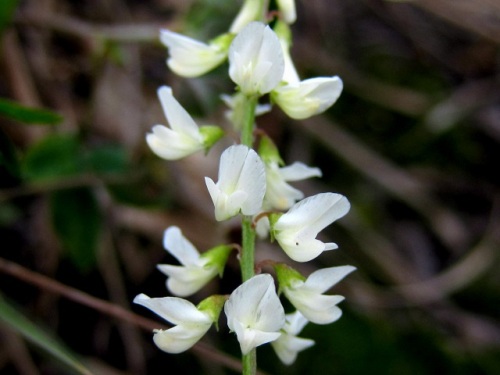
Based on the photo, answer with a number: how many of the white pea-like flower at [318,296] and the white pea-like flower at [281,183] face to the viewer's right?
2

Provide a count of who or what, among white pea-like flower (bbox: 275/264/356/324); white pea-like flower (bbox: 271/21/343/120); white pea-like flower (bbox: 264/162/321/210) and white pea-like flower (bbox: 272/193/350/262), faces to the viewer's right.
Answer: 4

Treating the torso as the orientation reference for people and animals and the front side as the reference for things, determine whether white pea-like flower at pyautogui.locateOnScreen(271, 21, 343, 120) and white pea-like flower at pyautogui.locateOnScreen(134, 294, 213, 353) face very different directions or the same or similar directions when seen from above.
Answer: very different directions

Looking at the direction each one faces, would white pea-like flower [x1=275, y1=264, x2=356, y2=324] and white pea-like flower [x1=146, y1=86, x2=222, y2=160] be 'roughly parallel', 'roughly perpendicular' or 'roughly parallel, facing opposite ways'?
roughly parallel, facing opposite ways

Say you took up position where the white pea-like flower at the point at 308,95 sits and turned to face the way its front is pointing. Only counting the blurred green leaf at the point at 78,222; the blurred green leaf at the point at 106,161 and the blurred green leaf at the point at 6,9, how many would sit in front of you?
0

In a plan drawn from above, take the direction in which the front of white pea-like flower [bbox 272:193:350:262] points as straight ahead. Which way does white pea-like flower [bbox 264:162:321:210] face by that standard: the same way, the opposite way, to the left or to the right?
the same way

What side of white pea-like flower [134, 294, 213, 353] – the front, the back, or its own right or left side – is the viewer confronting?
left

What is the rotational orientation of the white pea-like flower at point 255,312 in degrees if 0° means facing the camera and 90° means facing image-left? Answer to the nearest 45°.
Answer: approximately 0°

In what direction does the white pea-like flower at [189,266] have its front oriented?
to the viewer's left

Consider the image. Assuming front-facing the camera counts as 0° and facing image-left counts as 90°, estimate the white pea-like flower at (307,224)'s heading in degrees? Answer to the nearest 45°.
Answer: approximately 270°

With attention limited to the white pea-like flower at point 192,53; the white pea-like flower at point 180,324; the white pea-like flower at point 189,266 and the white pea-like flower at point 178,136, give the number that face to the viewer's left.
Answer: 4

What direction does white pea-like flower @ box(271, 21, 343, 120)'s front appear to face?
to the viewer's right

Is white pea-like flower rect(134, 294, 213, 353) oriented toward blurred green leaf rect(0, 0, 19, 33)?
no

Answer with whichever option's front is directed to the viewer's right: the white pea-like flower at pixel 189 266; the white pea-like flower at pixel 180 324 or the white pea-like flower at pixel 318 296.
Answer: the white pea-like flower at pixel 318 296
